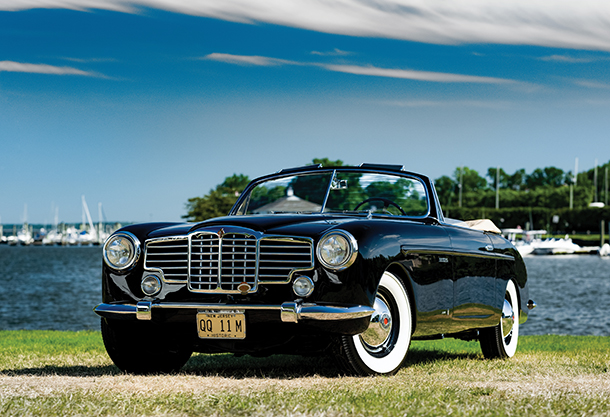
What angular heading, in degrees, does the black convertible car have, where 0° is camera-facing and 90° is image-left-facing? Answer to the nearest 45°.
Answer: approximately 45°
